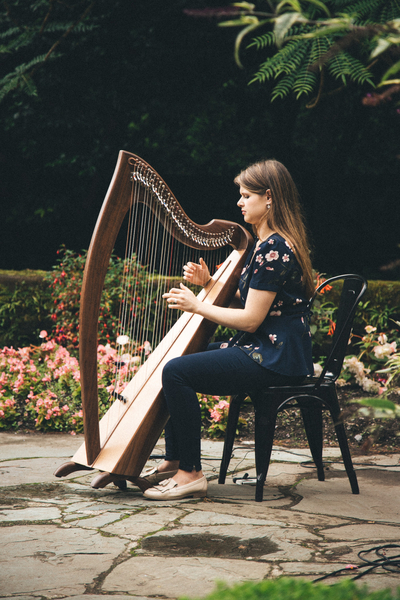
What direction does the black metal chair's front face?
to the viewer's left

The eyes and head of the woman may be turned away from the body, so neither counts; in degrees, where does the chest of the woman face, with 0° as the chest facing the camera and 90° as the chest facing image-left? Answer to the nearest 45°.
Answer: approximately 90°

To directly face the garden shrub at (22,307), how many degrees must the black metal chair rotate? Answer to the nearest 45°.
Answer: approximately 45° to its right

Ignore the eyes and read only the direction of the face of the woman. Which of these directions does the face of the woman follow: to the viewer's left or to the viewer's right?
to the viewer's left

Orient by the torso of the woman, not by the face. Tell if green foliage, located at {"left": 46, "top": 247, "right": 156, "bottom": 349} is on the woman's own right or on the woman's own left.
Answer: on the woman's own right

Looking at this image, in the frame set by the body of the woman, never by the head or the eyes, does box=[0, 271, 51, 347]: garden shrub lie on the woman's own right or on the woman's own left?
on the woman's own right

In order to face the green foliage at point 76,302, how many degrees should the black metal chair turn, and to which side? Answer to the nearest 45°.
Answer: approximately 45° to its right

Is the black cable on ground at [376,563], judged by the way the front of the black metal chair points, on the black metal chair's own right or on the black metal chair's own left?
on the black metal chair's own left
